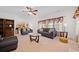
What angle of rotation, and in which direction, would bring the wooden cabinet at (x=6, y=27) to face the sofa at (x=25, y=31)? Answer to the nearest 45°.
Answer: approximately 45° to its left

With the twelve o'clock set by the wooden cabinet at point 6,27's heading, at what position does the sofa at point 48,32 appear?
The sofa is roughly at 11 o'clock from the wooden cabinet.

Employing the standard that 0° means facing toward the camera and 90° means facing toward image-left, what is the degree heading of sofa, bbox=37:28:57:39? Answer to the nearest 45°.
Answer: approximately 45°

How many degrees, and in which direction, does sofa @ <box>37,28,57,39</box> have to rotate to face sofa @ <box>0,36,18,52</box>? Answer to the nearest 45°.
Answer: approximately 45° to its right

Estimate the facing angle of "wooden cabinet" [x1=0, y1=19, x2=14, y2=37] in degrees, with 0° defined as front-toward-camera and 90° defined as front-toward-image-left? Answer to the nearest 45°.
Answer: approximately 315°

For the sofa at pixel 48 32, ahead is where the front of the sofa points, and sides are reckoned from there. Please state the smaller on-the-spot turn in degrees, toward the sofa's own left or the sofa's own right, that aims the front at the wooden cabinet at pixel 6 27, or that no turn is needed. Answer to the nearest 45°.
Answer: approximately 45° to the sofa's own right
